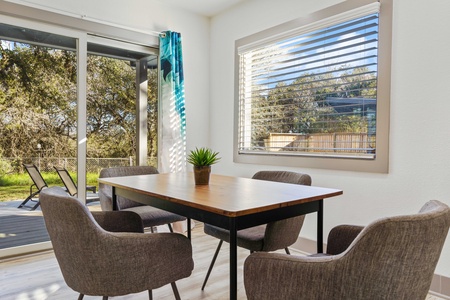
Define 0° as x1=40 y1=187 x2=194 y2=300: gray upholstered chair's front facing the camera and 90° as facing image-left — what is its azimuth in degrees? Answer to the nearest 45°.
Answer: approximately 225°

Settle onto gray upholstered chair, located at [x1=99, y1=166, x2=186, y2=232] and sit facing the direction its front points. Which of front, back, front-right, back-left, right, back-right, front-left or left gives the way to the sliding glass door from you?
back

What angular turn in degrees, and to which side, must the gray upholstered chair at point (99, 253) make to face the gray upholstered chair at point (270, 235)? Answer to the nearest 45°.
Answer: approximately 45° to its right

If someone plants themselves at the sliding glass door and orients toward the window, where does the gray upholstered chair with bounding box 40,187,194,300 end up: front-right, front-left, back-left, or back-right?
front-right

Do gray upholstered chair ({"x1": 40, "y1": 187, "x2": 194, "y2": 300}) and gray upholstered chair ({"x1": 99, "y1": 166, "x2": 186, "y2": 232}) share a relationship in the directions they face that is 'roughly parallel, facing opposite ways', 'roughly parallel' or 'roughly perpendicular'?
roughly perpendicular

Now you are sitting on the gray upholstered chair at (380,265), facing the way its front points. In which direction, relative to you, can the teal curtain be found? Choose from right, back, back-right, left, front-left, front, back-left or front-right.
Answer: front

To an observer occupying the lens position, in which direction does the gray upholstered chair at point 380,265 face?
facing away from the viewer and to the left of the viewer

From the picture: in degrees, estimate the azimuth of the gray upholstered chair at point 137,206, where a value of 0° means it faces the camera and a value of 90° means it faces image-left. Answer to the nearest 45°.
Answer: approximately 315°

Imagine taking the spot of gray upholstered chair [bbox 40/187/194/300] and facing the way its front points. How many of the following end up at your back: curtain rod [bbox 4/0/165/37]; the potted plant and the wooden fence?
0

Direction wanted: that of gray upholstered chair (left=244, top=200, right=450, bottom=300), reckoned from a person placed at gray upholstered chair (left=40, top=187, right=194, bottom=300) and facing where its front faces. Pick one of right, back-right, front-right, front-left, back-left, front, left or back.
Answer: right

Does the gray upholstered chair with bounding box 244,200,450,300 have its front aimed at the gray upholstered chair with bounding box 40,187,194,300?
no

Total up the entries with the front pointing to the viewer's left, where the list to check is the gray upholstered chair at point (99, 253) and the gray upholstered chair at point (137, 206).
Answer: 0

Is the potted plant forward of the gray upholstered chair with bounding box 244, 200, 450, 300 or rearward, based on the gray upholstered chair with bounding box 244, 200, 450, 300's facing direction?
forward

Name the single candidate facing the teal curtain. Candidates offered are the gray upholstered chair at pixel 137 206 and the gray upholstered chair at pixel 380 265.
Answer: the gray upholstered chair at pixel 380 265

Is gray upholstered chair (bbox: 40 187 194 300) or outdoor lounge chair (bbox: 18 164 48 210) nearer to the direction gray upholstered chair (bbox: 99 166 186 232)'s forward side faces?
the gray upholstered chair

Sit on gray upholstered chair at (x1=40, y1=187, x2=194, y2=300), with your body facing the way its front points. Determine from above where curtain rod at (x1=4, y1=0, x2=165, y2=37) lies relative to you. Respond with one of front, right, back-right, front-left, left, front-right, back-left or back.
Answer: front-left

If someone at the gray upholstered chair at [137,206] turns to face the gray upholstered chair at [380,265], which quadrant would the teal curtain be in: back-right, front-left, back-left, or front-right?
back-left

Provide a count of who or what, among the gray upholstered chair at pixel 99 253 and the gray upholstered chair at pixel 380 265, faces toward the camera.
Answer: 0

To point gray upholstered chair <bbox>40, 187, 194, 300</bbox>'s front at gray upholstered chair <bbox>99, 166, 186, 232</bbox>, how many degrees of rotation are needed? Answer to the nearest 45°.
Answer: approximately 45° to its left

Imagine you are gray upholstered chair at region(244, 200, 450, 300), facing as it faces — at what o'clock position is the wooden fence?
The wooden fence is roughly at 1 o'clock from the gray upholstered chair.
